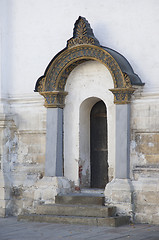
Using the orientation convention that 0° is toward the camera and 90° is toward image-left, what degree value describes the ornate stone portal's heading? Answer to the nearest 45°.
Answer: approximately 45°
